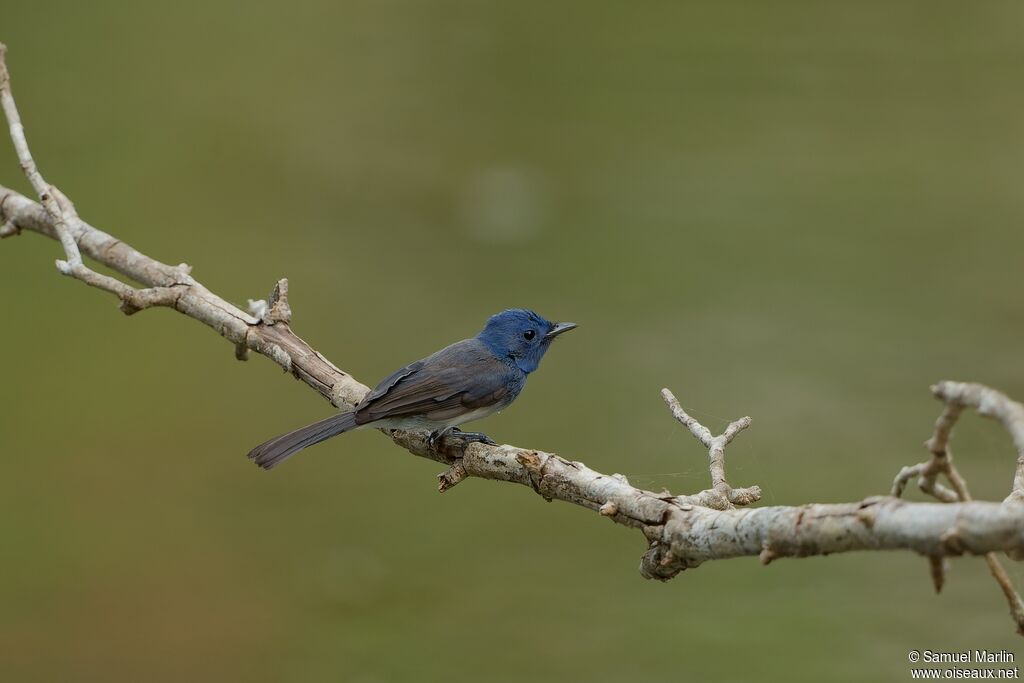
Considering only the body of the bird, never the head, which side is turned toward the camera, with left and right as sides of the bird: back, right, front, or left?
right
